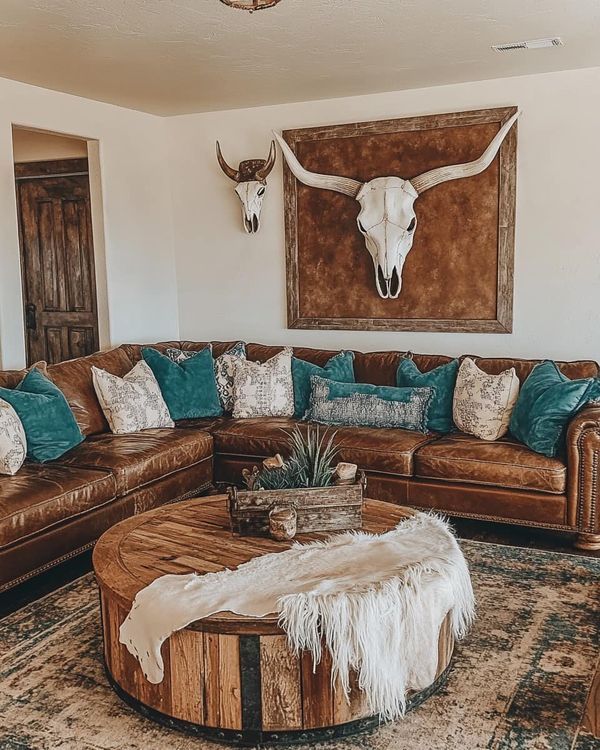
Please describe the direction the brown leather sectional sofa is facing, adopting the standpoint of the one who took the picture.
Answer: facing the viewer

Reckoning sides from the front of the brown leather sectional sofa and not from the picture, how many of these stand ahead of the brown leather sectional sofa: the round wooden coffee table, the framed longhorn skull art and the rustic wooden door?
1

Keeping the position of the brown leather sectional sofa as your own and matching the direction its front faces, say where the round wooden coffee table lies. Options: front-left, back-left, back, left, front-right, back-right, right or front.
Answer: front
